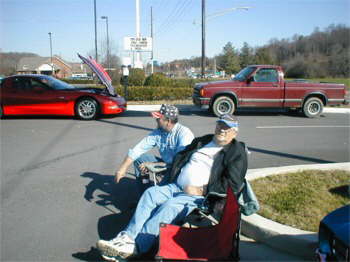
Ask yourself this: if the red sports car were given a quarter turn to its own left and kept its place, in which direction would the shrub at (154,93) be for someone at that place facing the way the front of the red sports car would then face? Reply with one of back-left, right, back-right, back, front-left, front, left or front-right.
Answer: front-right

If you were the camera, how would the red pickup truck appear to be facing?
facing to the left of the viewer

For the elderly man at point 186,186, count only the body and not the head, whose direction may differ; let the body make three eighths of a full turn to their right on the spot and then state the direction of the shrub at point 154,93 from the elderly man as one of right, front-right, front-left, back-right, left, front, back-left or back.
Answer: front

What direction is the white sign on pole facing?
toward the camera

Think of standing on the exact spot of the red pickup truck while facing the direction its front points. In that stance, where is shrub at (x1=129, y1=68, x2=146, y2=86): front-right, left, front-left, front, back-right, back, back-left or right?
front-right

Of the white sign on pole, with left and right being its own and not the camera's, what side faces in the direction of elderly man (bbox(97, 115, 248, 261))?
front

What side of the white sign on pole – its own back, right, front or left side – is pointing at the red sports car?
front

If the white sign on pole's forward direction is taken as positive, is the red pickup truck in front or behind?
in front

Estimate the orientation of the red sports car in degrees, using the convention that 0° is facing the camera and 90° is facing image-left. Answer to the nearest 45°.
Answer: approximately 270°

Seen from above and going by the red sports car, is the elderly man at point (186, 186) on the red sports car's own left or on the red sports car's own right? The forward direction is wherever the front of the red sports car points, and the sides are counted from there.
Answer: on the red sports car's own right

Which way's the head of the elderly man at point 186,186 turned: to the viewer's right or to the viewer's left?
to the viewer's left

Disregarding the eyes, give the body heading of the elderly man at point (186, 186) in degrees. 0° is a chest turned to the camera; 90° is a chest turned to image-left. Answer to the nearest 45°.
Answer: approximately 45°

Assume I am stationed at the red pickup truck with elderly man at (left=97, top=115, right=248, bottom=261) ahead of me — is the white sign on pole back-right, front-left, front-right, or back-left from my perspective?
back-right

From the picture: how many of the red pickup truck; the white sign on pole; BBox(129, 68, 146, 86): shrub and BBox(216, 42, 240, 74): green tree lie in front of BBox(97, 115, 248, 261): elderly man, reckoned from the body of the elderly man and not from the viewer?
0

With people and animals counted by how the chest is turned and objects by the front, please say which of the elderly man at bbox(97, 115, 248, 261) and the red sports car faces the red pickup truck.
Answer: the red sports car

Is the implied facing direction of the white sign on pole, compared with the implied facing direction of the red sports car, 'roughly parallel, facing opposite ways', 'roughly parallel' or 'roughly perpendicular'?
roughly perpendicular

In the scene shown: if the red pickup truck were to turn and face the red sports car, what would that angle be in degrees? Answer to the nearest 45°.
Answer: approximately 45° to its left
